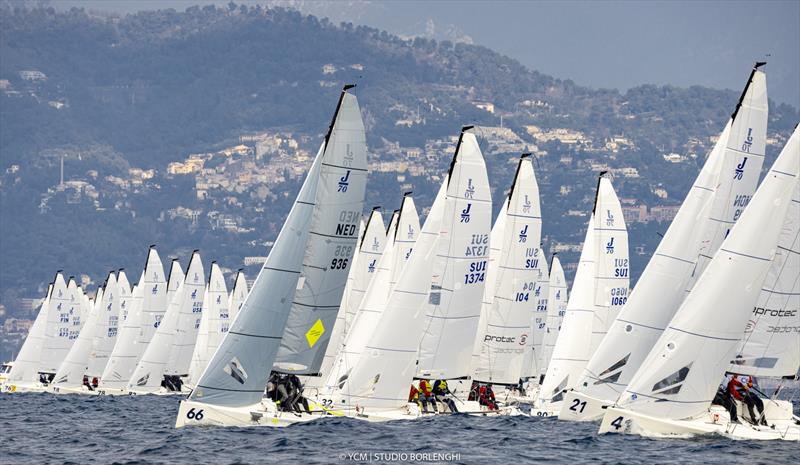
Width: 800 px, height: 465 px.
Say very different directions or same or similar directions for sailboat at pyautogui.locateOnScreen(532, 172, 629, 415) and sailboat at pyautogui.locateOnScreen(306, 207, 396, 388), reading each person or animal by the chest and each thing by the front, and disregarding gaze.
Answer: same or similar directions

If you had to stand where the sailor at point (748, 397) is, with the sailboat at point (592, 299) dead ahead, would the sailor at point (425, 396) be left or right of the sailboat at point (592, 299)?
left

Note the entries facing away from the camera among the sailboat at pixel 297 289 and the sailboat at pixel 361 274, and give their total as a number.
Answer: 0

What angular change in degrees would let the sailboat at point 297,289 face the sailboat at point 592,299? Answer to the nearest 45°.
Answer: approximately 180°

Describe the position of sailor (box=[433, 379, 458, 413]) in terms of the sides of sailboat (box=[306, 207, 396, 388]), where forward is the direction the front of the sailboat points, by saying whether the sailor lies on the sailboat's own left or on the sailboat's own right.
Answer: on the sailboat's own left

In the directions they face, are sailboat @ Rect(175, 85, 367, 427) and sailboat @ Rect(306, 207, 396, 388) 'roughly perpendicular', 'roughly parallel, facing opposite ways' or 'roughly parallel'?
roughly parallel

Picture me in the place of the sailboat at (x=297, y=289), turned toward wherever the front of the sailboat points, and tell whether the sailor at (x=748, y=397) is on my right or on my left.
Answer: on my left

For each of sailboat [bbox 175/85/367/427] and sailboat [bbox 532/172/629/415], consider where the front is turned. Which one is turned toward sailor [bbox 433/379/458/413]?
sailboat [bbox 532/172/629/415]

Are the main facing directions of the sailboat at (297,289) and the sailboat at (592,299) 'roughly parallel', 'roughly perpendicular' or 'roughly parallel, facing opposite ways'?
roughly parallel
